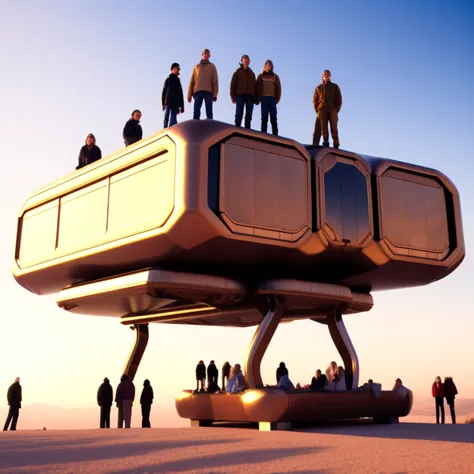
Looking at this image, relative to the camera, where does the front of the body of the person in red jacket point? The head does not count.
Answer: toward the camera

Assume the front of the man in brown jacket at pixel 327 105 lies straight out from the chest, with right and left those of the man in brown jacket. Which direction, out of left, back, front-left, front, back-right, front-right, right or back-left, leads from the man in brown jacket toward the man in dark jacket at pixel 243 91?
front-right

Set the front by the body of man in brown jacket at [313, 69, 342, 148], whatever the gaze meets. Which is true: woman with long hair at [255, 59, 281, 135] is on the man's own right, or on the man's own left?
on the man's own right

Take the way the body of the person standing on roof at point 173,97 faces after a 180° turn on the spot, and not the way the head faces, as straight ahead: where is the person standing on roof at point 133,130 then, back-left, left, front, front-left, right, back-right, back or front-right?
front

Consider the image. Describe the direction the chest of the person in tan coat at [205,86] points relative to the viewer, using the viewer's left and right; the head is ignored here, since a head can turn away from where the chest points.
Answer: facing the viewer

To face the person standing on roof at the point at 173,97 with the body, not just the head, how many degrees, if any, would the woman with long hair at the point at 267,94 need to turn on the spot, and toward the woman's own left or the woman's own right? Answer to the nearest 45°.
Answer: approximately 90° to the woman's own right

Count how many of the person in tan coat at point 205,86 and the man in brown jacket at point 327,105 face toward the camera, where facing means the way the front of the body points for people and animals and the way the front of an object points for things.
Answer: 2

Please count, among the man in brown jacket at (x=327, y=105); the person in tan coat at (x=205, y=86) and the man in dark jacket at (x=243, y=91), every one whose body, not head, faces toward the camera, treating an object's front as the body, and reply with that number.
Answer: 3

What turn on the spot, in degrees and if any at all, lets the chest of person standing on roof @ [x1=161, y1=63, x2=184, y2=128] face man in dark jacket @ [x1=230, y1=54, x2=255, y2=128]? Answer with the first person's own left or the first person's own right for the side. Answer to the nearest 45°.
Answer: approximately 45° to the first person's own left

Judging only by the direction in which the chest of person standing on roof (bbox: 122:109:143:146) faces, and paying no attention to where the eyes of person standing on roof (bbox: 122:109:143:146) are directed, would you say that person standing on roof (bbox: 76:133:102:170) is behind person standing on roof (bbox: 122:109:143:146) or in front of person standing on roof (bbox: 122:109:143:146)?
behind

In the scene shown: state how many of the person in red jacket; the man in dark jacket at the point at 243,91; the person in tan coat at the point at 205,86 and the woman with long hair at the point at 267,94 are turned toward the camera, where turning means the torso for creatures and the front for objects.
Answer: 4

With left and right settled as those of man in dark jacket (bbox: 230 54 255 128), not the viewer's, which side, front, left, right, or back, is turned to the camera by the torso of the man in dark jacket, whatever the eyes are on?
front

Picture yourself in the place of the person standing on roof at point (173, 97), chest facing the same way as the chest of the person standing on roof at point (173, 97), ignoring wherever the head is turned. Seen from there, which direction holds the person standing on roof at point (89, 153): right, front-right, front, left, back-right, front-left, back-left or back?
back

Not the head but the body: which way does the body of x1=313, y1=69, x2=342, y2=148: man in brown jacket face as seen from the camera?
toward the camera
